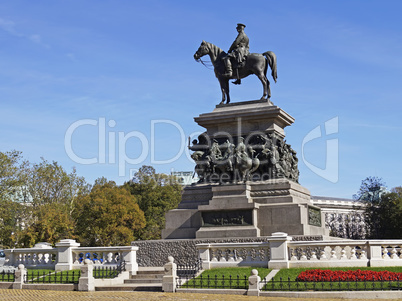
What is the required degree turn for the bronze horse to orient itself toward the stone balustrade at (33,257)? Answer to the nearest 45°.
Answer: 0° — it already faces it

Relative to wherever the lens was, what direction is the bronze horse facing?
facing to the left of the viewer
